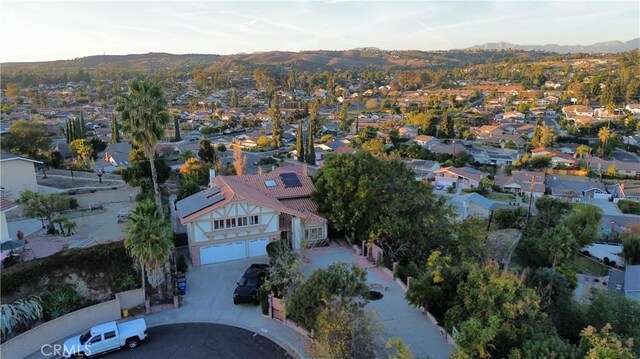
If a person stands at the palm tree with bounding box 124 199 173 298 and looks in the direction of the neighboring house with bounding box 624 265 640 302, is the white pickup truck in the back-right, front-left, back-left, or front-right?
back-right

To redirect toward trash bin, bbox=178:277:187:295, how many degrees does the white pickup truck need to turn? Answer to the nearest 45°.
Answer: approximately 180°

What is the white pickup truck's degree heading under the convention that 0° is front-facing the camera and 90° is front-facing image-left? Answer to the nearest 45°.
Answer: approximately 45°

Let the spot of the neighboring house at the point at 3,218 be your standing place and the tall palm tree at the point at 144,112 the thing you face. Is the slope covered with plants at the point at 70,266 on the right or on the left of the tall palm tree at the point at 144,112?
right

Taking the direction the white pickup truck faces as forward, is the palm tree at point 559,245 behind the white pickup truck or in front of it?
behind

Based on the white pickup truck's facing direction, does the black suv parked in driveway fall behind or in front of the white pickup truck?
behind
